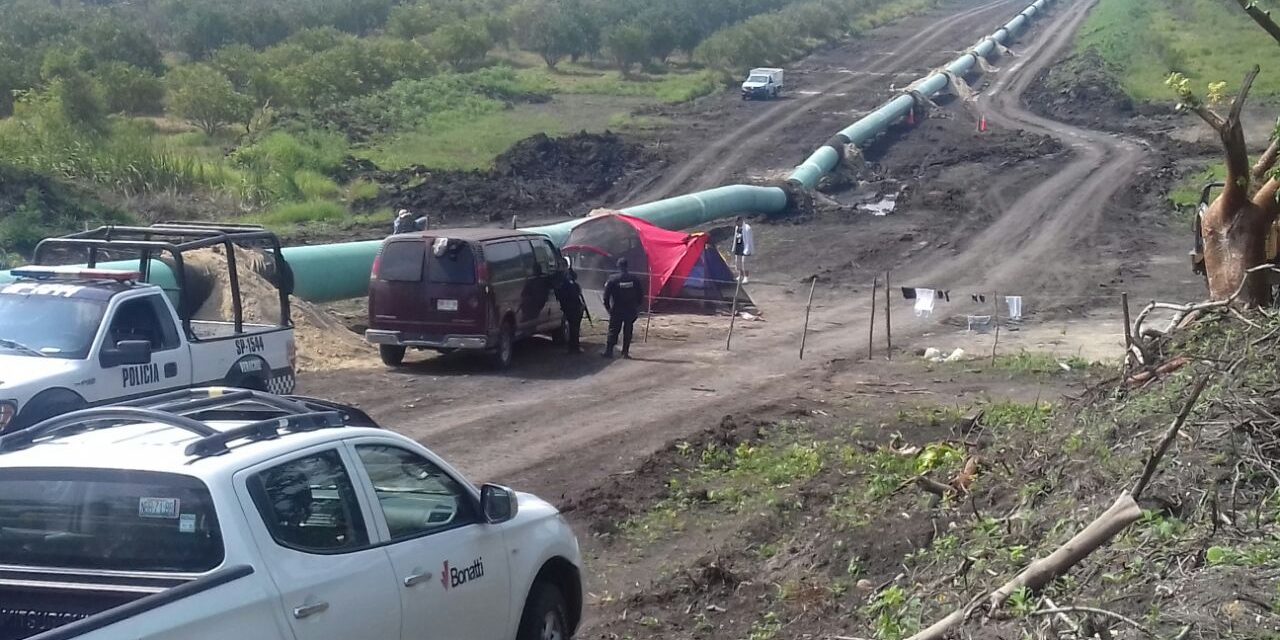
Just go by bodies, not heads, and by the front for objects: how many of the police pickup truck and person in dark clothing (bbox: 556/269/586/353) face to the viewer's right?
1

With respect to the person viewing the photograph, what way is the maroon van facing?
facing away from the viewer and to the right of the viewer

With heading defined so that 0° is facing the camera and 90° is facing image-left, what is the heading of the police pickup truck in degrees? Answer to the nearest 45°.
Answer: approximately 45°

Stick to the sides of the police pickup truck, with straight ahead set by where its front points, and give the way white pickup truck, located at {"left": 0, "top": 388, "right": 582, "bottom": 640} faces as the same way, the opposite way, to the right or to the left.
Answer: the opposite way

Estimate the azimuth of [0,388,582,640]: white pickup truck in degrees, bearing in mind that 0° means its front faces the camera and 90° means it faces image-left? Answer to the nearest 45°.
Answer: approximately 225°

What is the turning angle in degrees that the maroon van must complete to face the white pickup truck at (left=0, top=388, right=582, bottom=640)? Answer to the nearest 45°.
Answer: approximately 135° to its right

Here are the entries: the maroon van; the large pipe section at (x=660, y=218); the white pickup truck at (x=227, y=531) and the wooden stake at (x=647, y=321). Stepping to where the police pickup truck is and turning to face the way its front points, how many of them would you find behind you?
3

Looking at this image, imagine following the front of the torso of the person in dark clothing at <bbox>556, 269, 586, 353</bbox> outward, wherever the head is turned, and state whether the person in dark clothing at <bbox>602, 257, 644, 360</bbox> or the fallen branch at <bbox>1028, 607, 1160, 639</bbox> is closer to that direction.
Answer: the person in dark clothing

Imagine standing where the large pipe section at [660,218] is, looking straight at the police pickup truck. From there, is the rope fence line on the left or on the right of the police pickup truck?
left

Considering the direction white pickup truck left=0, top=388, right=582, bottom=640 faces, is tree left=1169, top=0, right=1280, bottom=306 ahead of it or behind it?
ahead

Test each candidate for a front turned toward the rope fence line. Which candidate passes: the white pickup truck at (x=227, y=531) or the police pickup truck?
the white pickup truck

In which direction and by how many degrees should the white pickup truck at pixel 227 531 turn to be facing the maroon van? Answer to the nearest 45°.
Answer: approximately 45° to its left

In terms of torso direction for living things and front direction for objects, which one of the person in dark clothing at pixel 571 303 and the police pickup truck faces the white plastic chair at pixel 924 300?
the person in dark clothing

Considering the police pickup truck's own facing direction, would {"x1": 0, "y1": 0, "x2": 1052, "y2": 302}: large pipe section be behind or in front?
behind

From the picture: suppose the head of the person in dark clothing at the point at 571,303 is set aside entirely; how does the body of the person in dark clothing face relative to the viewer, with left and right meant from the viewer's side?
facing to the right of the viewer

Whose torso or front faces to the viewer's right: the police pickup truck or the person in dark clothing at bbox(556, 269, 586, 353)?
the person in dark clothing
